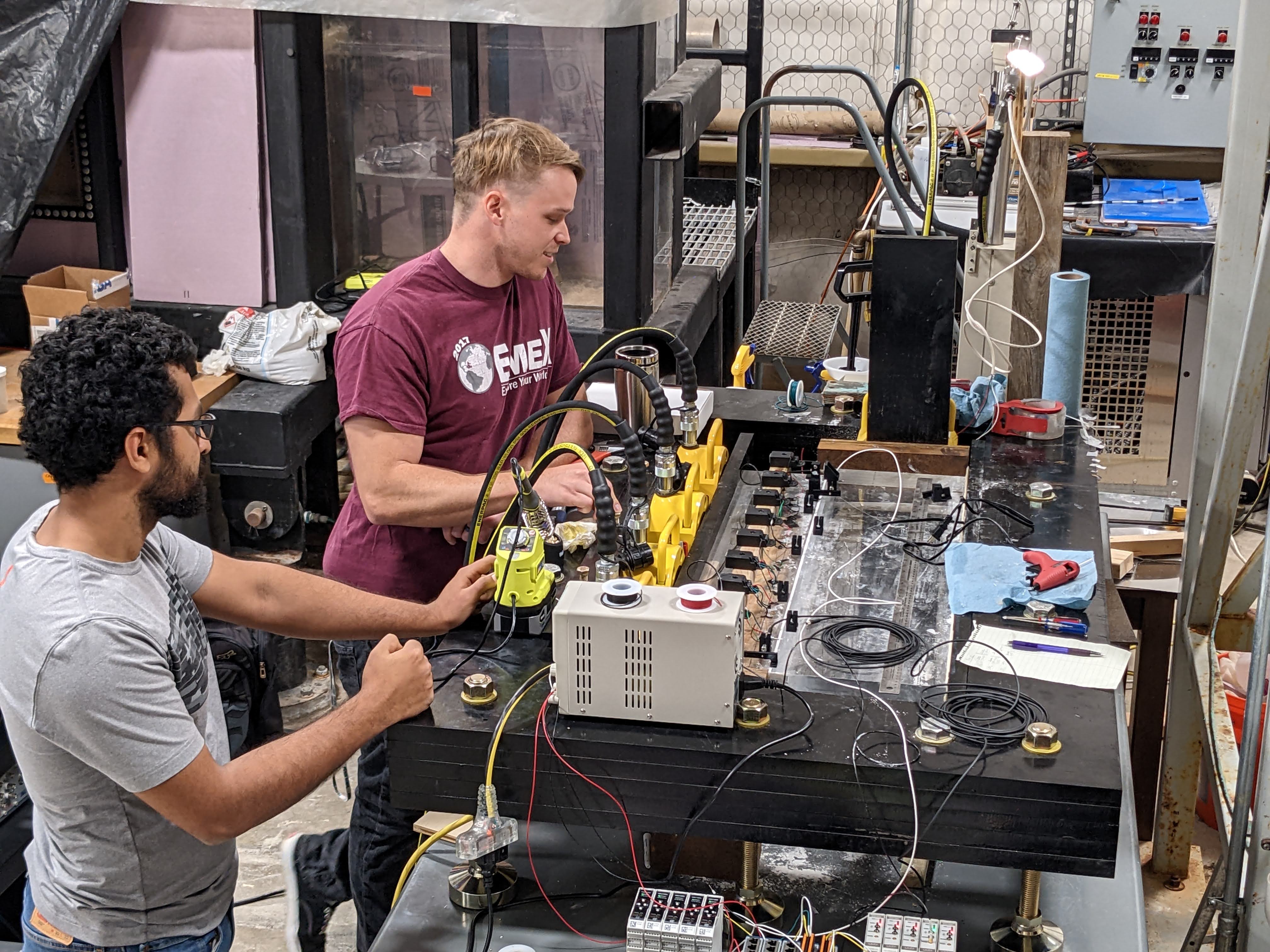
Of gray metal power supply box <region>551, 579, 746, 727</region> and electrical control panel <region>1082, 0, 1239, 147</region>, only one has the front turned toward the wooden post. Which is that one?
the electrical control panel

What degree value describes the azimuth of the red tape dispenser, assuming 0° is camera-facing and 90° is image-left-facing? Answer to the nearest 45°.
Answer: approximately 90°

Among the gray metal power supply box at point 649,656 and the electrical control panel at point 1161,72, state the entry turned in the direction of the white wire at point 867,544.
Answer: the electrical control panel

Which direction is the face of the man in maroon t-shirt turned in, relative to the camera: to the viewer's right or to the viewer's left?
to the viewer's right

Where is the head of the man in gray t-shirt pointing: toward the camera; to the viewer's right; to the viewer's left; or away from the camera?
to the viewer's right
